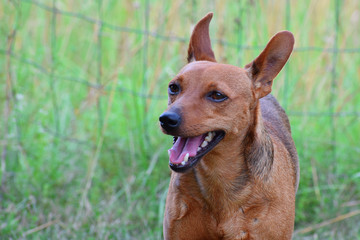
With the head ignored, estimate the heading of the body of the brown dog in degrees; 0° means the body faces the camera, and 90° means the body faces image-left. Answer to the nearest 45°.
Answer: approximately 45°
